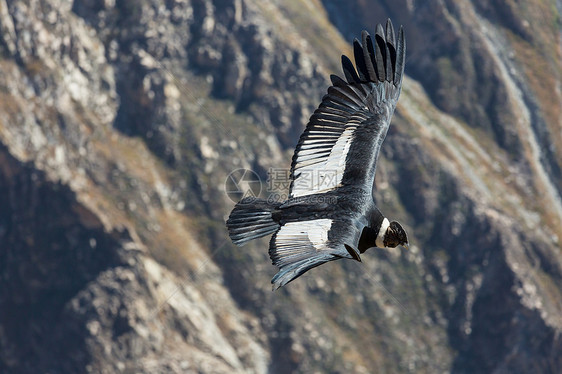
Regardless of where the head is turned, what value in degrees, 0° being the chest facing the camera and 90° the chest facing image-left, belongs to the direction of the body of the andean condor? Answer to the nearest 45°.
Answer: approximately 270°
